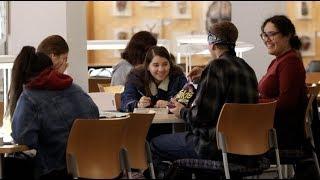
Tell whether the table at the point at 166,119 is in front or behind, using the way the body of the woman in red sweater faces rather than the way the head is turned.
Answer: in front

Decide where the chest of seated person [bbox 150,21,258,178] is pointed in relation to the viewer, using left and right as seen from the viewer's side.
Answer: facing away from the viewer and to the left of the viewer

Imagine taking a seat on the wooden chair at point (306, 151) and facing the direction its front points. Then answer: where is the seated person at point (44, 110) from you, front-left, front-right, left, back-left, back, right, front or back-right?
front-left

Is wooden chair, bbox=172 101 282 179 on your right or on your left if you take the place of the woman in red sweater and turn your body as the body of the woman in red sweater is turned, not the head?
on your left

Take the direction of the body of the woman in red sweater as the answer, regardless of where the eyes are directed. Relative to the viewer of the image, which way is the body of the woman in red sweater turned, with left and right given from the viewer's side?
facing to the left of the viewer

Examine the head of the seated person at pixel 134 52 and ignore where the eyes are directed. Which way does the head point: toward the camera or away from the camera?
away from the camera
